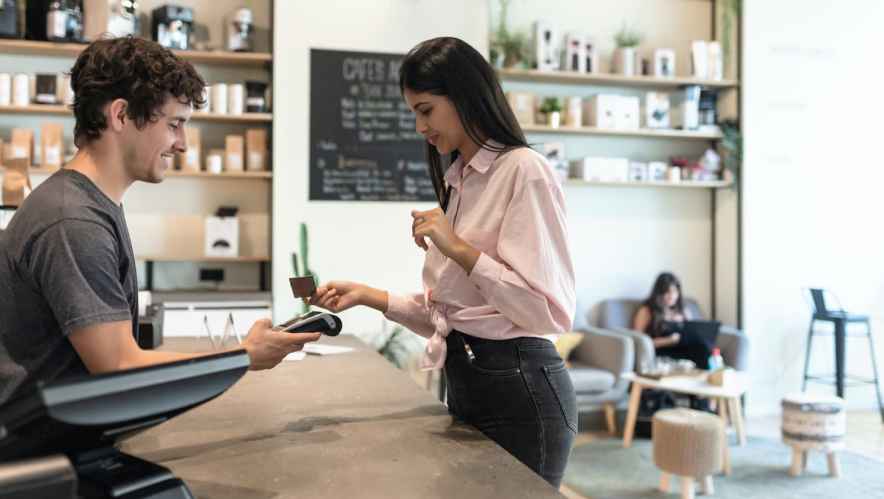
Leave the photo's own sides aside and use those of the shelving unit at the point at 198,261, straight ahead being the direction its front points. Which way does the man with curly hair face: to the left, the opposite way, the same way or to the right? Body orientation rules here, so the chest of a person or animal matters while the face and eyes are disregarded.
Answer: to the left

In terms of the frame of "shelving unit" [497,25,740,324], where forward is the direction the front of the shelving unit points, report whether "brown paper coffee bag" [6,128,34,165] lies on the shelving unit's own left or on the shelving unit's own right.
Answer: on the shelving unit's own right

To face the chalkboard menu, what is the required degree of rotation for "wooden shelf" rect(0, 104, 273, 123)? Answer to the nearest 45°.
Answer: approximately 90° to its left

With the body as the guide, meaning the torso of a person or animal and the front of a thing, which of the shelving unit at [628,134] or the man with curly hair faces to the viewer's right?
the man with curly hair

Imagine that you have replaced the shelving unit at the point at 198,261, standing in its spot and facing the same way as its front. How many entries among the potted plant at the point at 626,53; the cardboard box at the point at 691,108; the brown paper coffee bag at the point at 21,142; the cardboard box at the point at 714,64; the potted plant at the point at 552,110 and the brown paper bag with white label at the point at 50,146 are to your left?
4

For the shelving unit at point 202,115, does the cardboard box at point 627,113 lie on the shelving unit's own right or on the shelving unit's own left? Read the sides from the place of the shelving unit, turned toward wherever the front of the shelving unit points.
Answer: on the shelving unit's own left

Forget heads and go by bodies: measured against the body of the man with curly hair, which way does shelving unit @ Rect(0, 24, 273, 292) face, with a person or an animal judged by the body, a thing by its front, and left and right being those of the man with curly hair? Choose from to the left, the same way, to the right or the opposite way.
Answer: to the right

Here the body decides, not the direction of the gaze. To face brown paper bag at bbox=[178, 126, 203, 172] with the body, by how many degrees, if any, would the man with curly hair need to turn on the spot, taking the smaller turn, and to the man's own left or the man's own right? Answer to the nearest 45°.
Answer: approximately 90° to the man's own left

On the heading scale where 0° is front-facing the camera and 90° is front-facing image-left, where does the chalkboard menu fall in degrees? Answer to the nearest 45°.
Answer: approximately 0°
